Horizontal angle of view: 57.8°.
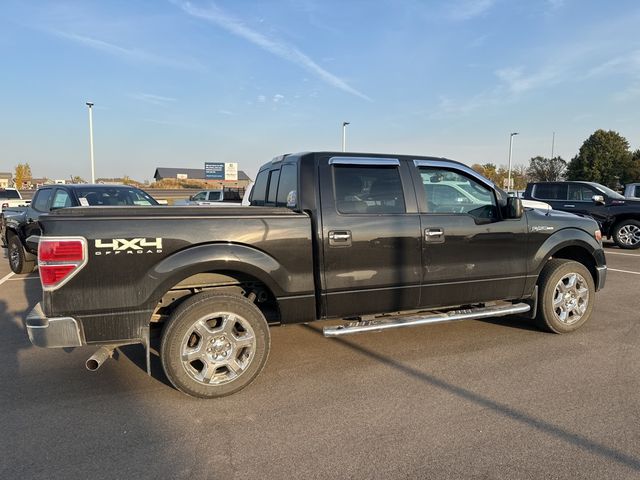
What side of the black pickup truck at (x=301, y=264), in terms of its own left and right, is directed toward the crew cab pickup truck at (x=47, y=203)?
left

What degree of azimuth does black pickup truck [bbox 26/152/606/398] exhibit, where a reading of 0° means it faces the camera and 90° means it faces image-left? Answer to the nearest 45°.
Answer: approximately 225°

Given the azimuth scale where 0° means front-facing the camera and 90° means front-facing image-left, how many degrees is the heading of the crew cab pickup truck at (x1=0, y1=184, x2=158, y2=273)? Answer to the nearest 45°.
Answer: approximately 315°

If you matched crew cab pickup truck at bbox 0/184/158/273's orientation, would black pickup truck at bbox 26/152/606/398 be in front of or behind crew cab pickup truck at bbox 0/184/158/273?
in front

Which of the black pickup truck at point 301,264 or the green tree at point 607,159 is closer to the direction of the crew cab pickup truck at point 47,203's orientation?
the black pickup truck

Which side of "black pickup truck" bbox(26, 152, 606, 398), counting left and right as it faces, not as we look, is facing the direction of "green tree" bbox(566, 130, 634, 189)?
front

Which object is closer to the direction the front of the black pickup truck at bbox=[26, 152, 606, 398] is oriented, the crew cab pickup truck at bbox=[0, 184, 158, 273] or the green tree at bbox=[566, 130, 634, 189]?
the green tree
